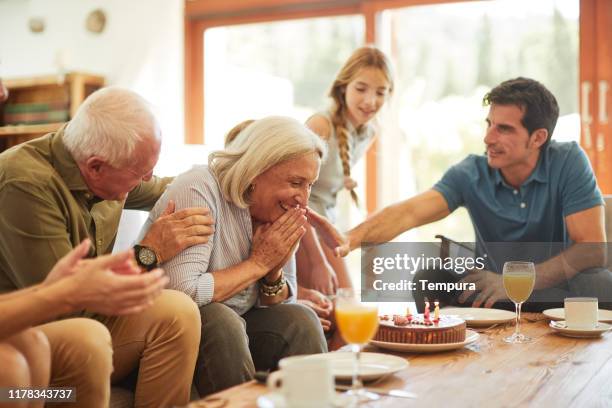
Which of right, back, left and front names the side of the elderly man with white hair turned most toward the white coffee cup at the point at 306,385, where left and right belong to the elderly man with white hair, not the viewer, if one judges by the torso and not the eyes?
front

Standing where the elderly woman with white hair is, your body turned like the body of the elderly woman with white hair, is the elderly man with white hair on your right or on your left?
on your right

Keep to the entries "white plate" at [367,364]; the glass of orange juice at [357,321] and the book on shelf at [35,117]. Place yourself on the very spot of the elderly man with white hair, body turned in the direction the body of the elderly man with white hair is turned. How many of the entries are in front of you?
2

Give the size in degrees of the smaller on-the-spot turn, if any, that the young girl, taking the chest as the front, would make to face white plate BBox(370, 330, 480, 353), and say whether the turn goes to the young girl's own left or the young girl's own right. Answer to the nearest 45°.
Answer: approximately 45° to the young girl's own right

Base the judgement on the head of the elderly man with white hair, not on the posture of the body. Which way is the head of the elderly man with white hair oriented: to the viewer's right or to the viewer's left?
to the viewer's right

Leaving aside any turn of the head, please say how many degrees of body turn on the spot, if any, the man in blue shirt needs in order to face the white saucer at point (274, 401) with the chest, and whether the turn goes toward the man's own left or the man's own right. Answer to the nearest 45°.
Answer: approximately 45° to the man's own left

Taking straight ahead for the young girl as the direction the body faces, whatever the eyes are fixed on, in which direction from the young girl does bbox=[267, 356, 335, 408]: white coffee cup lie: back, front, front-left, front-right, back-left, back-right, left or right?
front-right

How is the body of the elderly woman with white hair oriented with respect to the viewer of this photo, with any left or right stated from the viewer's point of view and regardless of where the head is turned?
facing the viewer and to the right of the viewer

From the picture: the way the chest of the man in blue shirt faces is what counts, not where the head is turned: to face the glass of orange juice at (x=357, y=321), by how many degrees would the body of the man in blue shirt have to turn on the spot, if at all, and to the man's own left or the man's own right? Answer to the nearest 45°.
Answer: approximately 45° to the man's own left

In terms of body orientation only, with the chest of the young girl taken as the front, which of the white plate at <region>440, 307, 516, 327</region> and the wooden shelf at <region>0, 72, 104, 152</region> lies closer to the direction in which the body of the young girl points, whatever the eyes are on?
the white plate

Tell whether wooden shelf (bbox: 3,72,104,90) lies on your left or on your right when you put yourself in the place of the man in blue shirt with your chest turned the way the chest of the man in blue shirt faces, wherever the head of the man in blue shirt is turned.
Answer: on your right

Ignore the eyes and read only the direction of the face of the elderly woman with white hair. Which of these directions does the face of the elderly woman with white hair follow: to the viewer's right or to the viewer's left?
to the viewer's right

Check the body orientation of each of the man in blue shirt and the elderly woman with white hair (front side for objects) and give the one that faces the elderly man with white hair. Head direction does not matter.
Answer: the man in blue shirt

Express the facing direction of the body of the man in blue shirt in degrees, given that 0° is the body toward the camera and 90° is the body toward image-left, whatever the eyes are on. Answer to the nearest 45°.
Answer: approximately 45°

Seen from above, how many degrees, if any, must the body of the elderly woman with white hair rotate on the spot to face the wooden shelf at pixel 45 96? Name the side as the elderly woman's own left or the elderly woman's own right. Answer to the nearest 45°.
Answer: approximately 180°
